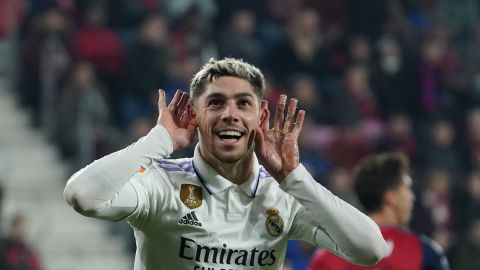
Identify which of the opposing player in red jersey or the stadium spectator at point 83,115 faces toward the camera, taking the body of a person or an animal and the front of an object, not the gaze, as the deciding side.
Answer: the stadium spectator

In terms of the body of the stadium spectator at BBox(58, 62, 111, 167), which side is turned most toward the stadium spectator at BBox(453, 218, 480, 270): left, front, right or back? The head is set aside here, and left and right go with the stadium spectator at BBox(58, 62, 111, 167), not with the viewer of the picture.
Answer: left

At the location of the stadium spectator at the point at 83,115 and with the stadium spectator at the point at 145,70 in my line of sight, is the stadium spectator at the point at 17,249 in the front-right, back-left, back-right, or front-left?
back-right

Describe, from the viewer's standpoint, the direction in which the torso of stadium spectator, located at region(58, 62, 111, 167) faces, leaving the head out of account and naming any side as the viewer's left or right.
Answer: facing the viewer

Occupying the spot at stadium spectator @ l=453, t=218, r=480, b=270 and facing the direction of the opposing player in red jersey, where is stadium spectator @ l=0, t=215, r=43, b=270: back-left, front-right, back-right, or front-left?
front-right

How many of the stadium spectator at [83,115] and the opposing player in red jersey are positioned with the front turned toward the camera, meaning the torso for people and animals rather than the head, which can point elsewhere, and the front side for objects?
1
